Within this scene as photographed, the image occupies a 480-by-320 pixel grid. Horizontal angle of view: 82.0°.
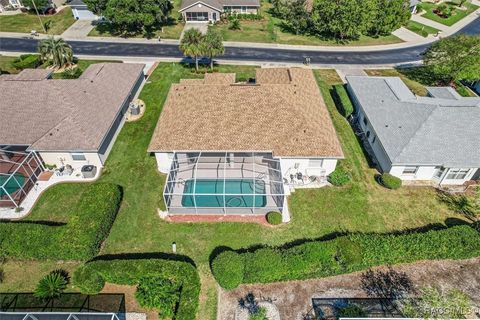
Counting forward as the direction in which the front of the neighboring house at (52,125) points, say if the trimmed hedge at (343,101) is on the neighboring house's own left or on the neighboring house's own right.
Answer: on the neighboring house's own right

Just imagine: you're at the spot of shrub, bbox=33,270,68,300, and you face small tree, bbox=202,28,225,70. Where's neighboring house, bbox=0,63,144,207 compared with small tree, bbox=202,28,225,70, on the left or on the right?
left

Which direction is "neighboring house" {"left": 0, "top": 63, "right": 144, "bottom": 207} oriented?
away from the camera

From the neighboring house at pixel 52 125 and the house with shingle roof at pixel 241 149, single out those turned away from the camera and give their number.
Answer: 2

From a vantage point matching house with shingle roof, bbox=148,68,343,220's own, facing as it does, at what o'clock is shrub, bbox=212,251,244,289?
The shrub is roughly at 6 o'clock from the house with shingle roof.

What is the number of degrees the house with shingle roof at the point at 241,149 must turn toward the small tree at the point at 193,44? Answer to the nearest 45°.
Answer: approximately 45° to its left

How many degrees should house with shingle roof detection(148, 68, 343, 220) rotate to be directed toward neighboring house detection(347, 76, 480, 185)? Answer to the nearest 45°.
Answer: approximately 90° to its right

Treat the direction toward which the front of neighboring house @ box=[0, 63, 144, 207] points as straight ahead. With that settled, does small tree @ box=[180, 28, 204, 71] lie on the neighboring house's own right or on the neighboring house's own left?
on the neighboring house's own right

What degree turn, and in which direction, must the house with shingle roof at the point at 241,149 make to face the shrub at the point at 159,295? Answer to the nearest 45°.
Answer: approximately 180°

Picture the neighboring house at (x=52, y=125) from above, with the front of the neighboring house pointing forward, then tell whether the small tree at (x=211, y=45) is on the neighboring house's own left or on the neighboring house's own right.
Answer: on the neighboring house's own right

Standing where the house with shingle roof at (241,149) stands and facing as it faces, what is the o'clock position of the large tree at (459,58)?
The large tree is roughly at 2 o'clock from the house with shingle roof.

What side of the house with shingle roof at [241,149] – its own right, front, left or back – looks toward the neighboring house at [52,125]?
left

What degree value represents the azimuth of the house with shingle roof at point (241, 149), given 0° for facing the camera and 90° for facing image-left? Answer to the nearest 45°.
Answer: approximately 180°

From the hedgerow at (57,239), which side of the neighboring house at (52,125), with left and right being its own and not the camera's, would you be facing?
back

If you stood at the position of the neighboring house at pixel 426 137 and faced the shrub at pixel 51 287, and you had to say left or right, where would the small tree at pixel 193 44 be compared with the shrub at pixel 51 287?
right

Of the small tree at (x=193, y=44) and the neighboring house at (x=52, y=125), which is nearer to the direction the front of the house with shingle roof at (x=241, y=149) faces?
the small tree
